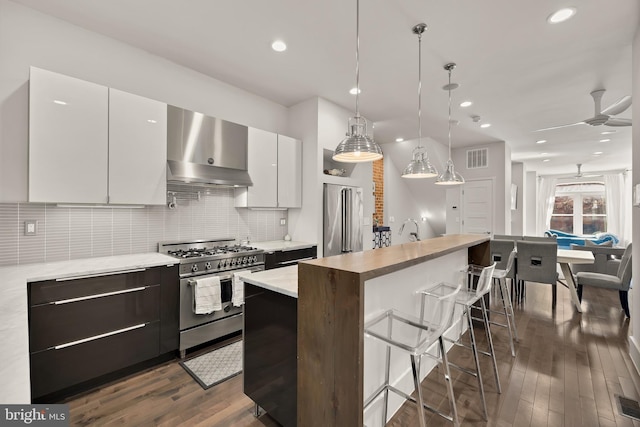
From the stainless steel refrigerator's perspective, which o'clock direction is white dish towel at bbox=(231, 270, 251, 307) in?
The white dish towel is roughly at 3 o'clock from the stainless steel refrigerator.

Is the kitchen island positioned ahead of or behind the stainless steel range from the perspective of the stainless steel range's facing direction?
ahead

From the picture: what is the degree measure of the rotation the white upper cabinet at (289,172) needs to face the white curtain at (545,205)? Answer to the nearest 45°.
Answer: approximately 90° to its left

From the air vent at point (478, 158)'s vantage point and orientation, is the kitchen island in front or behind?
in front

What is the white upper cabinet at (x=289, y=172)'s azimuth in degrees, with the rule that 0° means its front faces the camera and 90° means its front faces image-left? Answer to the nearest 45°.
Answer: approximately 315°

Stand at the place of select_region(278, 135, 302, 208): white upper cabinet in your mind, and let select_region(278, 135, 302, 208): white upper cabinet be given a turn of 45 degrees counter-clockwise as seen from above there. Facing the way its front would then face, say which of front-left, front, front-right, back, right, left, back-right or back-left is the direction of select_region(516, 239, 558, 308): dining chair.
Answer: front

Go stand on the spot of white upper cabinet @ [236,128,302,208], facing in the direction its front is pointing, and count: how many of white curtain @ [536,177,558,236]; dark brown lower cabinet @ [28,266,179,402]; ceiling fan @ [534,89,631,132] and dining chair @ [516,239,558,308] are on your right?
1

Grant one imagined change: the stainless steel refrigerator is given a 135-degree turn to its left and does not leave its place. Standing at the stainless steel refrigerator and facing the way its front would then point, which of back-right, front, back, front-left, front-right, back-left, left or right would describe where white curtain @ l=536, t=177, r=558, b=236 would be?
front-right

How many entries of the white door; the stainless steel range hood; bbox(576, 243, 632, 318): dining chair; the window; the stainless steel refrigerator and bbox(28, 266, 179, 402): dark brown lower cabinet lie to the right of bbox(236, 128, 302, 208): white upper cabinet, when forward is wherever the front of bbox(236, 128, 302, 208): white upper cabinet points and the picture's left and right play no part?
2

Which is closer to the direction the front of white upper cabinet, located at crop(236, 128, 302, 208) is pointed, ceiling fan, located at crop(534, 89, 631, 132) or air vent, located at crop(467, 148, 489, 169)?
the ceiling fan

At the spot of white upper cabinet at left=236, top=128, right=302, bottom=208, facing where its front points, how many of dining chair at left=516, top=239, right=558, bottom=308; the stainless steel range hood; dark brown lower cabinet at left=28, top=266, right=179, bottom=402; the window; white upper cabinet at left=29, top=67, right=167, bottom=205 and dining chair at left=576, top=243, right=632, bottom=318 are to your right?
3
